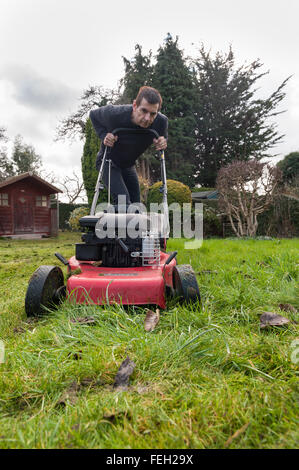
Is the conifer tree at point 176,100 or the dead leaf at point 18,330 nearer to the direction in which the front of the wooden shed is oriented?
the dead leaf

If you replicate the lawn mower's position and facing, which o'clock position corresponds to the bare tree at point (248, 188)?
The bare tree is roughly at 7 o'clock from the lawn mower.

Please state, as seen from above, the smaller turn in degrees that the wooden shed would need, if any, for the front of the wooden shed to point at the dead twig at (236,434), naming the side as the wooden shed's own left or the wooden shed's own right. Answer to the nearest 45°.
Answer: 0° — it already faces it

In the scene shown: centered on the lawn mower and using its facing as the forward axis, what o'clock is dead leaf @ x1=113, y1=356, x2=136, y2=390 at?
The dead leaf is roughly at 12 o'clock from the lawn mower.

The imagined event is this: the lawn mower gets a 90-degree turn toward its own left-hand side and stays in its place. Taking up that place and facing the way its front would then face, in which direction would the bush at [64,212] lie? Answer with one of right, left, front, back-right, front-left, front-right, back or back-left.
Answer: left

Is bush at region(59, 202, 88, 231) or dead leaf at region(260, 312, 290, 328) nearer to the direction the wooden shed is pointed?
the dead leaf

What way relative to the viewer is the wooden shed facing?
toward the camera

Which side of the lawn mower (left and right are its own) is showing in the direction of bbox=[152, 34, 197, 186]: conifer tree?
back

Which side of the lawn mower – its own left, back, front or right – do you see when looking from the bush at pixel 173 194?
back

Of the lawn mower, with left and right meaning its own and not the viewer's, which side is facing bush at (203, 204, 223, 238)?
back

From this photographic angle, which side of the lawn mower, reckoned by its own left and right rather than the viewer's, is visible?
front

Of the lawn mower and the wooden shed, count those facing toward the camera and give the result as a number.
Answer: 2

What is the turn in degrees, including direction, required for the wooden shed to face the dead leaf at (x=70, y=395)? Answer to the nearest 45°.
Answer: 0° — it already faces it

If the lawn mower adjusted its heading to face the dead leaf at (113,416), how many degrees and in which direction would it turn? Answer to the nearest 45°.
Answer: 0° — it already faces it

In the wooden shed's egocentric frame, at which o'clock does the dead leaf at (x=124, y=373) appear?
The dead leaf is roughly at 12 o'clock from the wooden shed.
